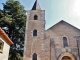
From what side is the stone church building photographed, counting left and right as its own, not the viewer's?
front

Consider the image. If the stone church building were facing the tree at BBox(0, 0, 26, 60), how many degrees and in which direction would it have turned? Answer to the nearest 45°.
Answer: approximately 135° to its right
